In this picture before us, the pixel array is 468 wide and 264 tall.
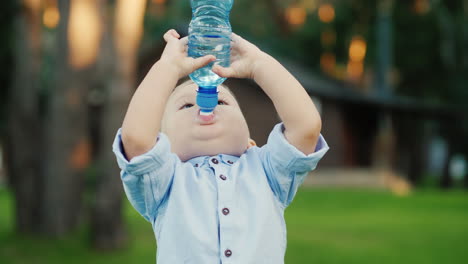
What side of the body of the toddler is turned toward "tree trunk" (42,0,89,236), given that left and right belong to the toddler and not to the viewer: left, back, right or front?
back

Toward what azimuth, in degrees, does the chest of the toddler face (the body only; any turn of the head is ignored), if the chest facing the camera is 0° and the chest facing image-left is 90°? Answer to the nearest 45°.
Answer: approximately 0°

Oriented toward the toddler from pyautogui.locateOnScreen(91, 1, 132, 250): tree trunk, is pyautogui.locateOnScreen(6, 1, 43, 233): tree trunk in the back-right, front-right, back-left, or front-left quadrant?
back-right

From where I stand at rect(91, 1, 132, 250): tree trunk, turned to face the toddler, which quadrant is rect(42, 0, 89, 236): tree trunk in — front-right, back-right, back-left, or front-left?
back-right

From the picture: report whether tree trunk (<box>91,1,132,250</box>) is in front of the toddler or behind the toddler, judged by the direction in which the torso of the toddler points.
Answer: behind

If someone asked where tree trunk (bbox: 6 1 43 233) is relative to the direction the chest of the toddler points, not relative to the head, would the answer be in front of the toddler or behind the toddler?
behind
